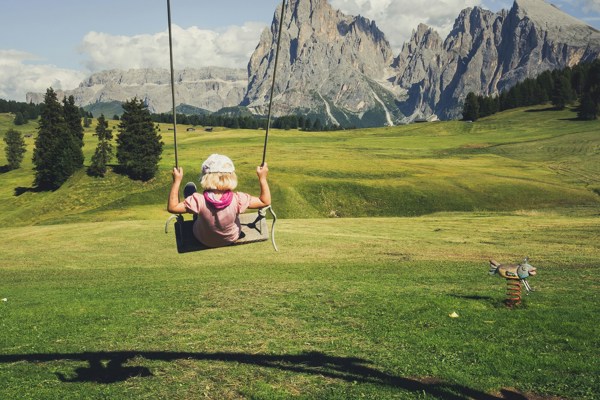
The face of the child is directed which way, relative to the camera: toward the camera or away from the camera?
away from the camera

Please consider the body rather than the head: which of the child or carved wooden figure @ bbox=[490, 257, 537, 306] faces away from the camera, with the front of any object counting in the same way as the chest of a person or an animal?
the child

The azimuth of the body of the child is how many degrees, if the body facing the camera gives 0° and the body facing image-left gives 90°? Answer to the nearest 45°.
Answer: approximately 180°

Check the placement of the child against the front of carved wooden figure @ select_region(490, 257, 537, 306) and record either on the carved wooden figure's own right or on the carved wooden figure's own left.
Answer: on the carved wooden figure's own right
